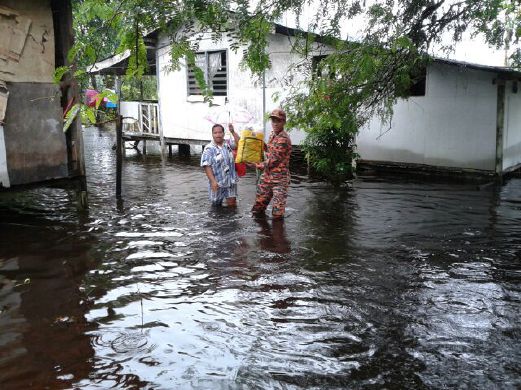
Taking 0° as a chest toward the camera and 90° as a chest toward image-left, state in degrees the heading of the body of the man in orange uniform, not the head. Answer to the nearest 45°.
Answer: approximately 45°

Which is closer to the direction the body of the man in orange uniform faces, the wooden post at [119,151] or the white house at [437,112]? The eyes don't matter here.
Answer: the wooden post

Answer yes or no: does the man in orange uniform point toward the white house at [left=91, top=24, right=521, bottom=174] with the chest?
no

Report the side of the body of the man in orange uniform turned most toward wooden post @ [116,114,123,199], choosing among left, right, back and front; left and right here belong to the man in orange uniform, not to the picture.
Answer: right
